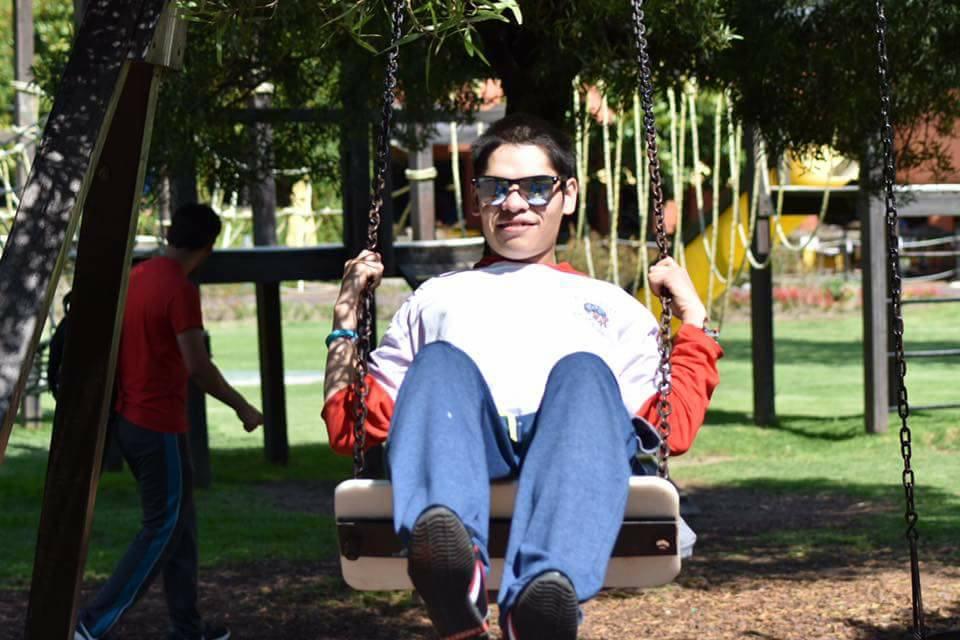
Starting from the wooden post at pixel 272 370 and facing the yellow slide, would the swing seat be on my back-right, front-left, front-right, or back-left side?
back-right

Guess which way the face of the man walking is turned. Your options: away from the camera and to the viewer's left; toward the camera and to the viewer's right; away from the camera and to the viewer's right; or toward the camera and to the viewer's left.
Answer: away from the camera and to the viewer's right

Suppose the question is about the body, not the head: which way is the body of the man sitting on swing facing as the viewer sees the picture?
toward the camera

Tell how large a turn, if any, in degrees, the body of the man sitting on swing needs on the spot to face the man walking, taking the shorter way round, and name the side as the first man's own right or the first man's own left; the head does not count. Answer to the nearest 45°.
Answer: approximately 135° to the first man's own right

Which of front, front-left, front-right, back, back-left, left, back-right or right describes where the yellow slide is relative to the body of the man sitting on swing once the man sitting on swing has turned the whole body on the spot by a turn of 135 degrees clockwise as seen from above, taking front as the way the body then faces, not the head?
front-right

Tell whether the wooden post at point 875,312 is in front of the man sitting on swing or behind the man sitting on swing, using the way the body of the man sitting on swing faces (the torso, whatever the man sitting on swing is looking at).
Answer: behind

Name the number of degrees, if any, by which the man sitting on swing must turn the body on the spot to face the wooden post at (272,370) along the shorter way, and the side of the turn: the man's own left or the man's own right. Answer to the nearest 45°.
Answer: approximately 180°

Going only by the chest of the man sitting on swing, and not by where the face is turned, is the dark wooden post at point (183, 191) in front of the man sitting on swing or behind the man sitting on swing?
behind
